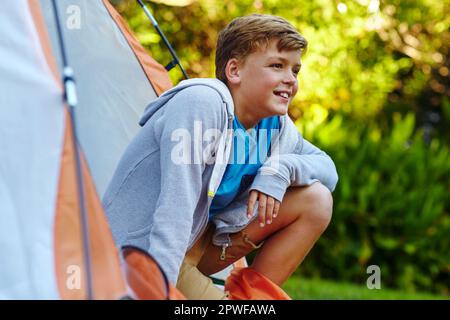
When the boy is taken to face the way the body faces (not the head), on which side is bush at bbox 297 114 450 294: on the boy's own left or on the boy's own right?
on the boy's own left

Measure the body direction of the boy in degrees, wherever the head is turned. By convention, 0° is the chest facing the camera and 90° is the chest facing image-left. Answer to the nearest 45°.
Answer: approximately 315°
